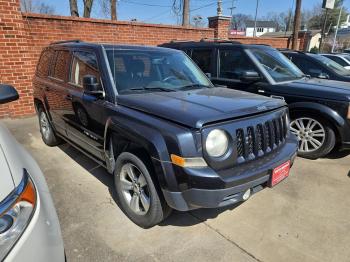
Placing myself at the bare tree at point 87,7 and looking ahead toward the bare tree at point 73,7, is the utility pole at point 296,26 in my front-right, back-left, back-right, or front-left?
back-left

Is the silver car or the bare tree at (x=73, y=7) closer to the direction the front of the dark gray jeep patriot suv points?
the silver car

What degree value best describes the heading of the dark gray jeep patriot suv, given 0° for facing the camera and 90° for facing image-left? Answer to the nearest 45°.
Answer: approximately 315°

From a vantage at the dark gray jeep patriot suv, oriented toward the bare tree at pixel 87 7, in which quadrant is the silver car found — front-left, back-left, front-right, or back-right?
back-left

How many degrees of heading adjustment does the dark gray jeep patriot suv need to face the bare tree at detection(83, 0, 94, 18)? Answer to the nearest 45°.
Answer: approximately 135° to its left

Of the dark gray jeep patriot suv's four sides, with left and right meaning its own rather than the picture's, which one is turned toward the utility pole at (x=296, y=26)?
left

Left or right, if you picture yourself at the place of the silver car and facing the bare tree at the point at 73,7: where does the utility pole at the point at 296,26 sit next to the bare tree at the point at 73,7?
right

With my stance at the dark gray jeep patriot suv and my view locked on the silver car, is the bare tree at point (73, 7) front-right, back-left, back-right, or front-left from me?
back-right

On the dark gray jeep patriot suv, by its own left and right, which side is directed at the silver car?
right

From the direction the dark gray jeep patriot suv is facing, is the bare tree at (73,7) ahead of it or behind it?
behind

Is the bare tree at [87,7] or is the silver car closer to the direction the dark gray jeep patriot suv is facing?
the silver car
